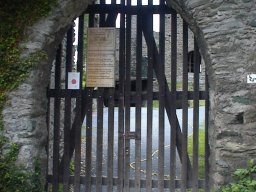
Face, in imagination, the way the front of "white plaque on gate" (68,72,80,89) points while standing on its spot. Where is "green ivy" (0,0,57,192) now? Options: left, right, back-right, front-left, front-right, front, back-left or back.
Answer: front-right

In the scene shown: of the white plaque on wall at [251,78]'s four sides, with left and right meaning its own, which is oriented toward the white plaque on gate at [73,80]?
right

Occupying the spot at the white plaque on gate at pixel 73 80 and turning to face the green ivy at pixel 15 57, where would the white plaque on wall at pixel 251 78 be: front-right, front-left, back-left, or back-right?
back-left

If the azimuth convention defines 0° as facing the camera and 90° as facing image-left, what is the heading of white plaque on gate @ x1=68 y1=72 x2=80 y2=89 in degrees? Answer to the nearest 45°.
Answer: approximately 0°

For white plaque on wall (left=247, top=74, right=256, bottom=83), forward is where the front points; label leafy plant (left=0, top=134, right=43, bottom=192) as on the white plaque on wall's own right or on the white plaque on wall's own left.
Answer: on the white plaque on wall's own right

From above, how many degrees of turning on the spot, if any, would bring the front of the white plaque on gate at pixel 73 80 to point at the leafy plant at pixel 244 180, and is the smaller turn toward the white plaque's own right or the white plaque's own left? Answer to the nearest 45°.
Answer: approximately 45° to the white plaque's own left

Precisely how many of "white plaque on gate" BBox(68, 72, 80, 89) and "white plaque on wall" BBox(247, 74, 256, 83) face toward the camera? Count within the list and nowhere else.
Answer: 2
